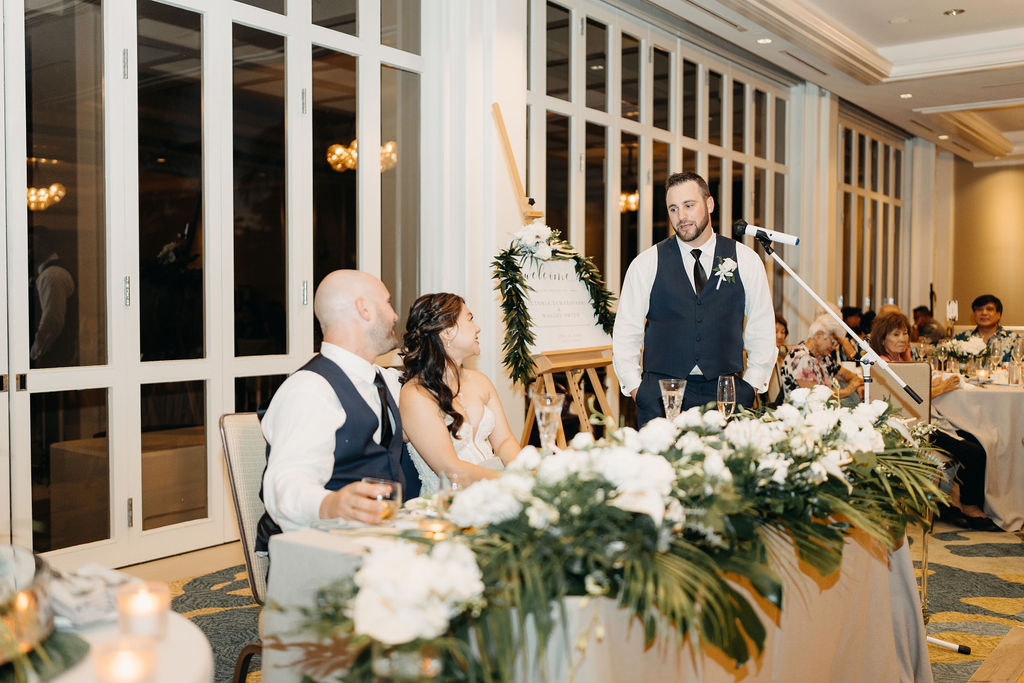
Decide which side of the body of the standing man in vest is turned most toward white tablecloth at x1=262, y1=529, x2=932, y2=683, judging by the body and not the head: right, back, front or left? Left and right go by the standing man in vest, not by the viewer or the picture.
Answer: front

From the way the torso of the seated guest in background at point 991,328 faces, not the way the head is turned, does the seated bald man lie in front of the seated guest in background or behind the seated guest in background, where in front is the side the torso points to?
in front

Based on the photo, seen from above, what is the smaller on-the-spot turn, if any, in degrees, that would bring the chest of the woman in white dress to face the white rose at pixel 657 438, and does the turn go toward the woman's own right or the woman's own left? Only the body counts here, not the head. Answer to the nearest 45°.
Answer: approximately 45° to the woman's own left

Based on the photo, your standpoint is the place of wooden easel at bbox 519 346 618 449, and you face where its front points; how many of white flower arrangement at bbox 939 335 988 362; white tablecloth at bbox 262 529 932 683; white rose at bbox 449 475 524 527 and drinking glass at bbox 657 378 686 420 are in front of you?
3

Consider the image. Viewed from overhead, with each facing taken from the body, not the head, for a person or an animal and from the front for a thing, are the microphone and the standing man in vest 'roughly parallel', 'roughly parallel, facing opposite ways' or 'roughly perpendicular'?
roughly perpendicular

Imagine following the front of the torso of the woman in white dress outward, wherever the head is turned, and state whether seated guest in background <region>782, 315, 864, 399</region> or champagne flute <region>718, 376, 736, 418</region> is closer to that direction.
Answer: the champagne flute

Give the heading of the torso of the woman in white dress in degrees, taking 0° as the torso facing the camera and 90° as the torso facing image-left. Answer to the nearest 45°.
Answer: approximately 315°

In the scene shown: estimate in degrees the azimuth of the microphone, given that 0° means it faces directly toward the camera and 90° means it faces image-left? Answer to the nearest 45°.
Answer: approximately 90°

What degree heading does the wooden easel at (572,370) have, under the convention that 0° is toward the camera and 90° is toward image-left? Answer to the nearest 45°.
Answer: approximately 0°

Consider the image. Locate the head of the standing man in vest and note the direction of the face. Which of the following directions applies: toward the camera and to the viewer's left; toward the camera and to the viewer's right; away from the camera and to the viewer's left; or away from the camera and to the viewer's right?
toward the camera and to the viewer's left

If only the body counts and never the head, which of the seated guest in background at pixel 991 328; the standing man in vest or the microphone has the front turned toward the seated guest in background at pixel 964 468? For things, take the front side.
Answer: the seated guest in background at pixel 991 328

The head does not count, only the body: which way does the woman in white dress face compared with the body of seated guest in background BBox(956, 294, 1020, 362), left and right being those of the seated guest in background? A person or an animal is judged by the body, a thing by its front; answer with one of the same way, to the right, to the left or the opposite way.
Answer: to the left

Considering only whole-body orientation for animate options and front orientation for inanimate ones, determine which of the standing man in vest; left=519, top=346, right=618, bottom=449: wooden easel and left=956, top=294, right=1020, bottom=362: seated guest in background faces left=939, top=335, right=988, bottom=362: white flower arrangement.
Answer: the seated guest in background

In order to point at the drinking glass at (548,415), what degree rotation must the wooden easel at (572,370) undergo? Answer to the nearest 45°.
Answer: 0° — it already faces it
